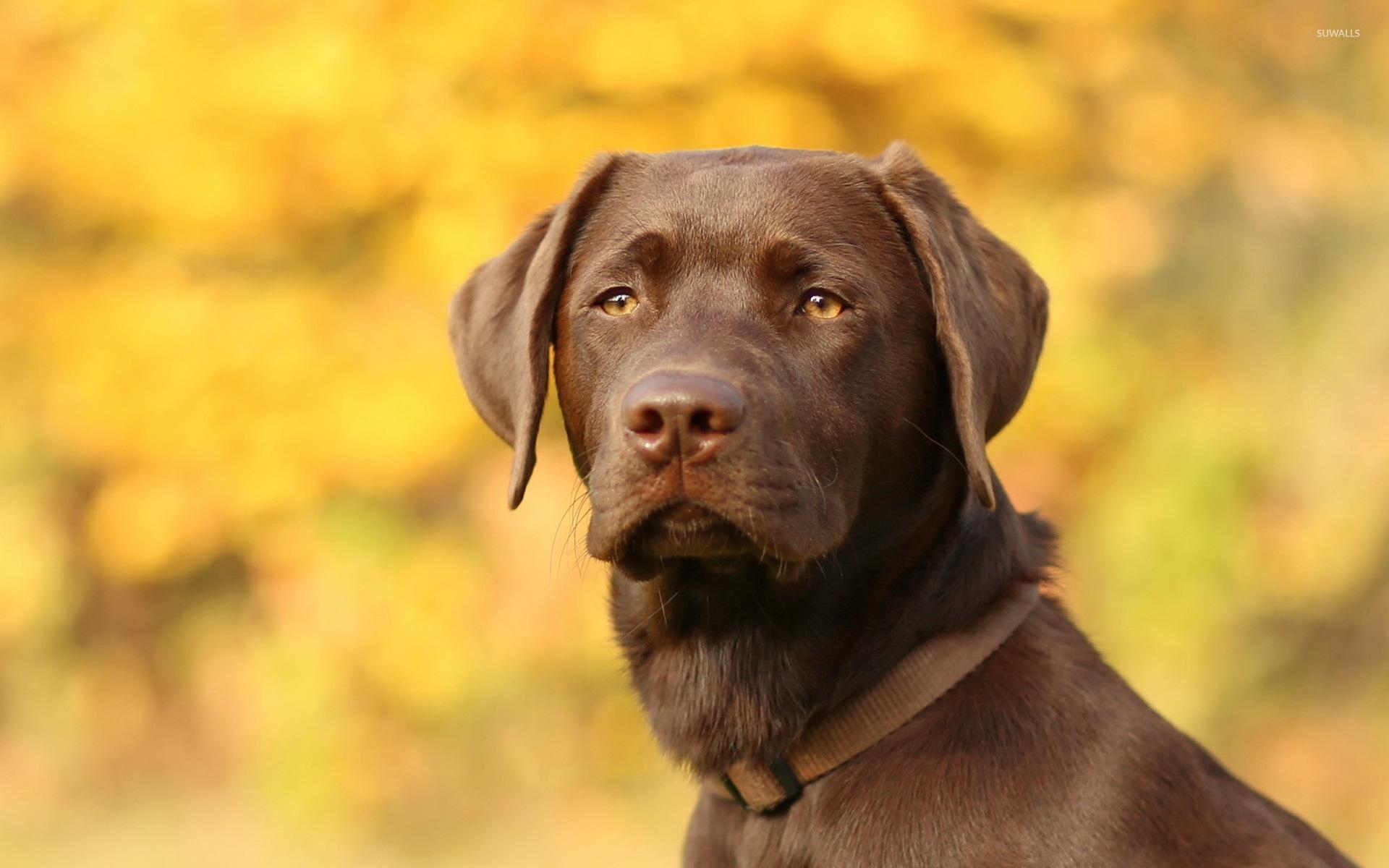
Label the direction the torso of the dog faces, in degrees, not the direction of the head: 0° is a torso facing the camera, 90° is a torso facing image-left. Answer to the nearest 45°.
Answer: approximately 45°
